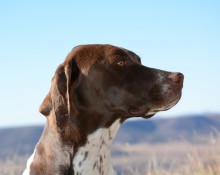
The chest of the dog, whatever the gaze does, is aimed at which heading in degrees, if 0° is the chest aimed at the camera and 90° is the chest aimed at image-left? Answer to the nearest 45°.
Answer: approximately 270°
